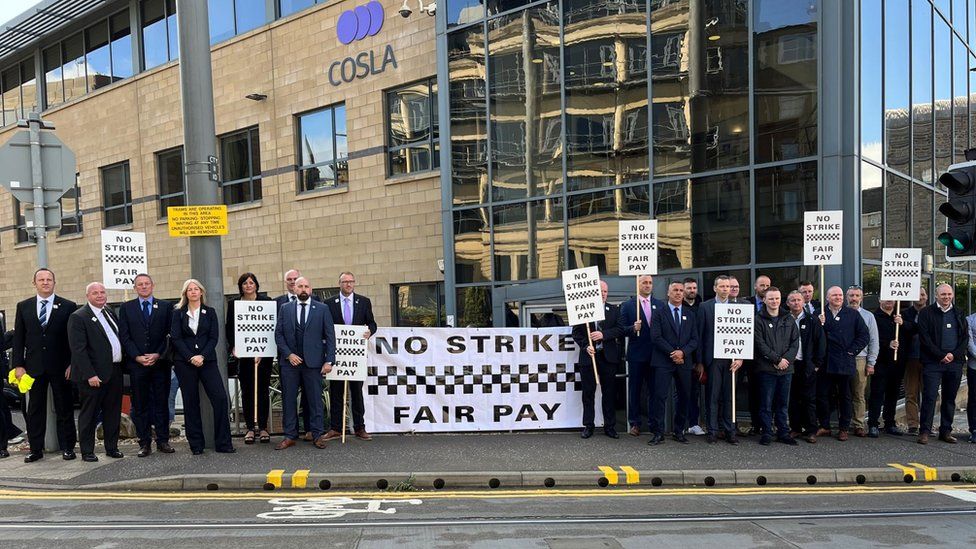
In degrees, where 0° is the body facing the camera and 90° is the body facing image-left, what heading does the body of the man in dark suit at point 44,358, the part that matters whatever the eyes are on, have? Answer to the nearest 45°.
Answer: approximately 0°

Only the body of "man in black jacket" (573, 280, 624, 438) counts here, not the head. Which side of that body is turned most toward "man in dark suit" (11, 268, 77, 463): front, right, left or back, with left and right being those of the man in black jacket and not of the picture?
right

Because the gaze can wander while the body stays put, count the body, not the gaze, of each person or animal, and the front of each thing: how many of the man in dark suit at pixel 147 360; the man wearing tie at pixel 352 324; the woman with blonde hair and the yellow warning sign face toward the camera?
4

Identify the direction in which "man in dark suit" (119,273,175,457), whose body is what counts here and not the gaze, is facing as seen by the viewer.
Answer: toward the camera

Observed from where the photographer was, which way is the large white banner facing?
facing the viewer

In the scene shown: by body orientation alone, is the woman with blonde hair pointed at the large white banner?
no

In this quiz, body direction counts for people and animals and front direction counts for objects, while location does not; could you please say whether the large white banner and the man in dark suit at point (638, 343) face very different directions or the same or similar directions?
same or similar directions

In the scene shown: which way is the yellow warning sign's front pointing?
toward the camera

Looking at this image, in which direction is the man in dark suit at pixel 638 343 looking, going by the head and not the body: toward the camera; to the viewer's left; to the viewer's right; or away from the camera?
toward the camera

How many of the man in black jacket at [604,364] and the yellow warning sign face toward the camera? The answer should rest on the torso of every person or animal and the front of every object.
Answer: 2

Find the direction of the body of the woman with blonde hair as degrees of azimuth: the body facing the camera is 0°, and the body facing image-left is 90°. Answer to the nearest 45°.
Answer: approximately 0°

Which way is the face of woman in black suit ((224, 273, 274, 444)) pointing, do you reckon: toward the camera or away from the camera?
toward the camera

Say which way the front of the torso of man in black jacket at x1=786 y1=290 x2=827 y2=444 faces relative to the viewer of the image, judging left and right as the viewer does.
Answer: facing the viewer and to the left of the viewer
